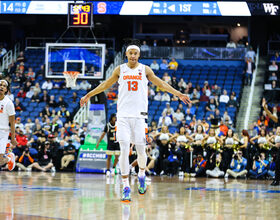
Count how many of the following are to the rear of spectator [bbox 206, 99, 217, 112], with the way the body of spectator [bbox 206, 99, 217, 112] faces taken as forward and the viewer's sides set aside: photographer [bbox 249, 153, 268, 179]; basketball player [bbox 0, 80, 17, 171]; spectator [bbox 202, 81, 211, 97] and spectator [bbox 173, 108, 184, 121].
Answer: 1

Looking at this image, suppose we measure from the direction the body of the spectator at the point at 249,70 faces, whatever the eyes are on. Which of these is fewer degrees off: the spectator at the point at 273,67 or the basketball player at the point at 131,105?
the basketball player

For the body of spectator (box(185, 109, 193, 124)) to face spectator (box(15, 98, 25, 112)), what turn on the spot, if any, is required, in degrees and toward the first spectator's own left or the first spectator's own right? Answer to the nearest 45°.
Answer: approximately 90° to the first spectator's own right

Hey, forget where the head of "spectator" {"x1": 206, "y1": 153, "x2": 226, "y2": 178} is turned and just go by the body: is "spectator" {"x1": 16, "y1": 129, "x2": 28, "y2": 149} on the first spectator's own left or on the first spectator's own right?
on the first spectator's own right

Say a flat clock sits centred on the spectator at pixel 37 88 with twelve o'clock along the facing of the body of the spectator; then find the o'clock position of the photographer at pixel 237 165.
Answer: The photographer is roughly at 11 o'clock from the spectator.

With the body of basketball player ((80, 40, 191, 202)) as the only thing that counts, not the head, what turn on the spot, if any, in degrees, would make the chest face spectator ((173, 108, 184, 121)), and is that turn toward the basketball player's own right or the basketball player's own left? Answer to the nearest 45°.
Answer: approximately 180°

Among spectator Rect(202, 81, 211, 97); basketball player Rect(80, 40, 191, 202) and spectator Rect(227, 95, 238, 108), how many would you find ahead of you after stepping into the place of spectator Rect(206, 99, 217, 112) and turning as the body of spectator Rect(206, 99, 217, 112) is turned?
1

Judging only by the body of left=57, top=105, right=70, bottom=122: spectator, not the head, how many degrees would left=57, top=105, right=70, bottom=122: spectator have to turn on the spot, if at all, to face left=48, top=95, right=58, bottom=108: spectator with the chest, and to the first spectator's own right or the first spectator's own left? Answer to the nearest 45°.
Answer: approximately 135° to the first spectator's own right

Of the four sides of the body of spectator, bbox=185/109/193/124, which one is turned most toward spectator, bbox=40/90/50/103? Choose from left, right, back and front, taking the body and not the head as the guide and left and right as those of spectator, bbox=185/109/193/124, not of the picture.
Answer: right
